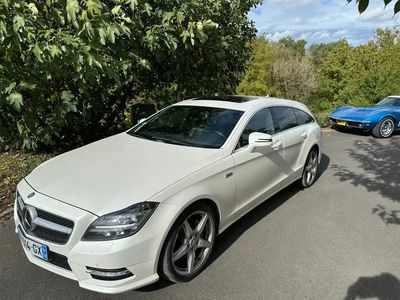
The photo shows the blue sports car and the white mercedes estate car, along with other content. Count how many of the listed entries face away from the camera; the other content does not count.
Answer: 0

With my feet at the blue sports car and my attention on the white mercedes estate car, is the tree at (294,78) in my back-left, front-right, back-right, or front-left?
back-right

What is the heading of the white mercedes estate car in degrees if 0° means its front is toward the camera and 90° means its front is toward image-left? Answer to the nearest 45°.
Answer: approximately 45°

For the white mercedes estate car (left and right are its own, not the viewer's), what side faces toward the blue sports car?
back

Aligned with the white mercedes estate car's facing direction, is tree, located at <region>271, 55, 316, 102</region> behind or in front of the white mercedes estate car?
behind

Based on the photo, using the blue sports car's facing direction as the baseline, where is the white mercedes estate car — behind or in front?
in front

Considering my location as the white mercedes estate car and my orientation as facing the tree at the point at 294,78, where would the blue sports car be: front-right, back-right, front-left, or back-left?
front-right

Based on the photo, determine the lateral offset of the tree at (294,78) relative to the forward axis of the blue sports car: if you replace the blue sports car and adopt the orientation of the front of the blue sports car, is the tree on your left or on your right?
on your right

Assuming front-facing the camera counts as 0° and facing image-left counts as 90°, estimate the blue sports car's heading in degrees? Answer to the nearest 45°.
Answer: approximately 45°
